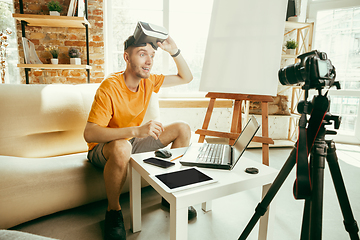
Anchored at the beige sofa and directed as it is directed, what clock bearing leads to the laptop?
The laptop is roughly at 12 o'clock from the beige sofa.

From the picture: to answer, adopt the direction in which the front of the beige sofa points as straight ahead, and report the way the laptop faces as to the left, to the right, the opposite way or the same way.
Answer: the opposite way

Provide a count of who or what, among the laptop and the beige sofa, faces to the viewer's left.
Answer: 1

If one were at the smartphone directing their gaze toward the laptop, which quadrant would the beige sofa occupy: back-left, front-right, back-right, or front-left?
back-left

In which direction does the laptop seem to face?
to the viewer's left

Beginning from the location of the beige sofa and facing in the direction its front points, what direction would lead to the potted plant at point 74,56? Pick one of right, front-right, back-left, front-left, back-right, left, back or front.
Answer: back-left

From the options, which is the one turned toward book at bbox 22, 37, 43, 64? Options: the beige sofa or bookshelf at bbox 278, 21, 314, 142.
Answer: the bookshelf

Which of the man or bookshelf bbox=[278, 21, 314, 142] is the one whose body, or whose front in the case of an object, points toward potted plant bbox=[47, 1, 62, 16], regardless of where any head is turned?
the bookshelf

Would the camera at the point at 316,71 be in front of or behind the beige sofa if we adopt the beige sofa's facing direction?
in front

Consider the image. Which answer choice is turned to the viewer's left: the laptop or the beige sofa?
the laptop

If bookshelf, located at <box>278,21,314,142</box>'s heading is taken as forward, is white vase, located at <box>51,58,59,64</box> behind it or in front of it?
in front

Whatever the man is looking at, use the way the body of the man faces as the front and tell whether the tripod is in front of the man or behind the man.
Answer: in front

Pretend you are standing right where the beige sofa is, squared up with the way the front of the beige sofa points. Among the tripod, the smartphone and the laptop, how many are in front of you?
3

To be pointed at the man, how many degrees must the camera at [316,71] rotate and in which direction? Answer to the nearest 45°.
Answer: approximately 45° to its left

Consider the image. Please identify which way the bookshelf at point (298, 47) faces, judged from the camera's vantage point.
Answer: facing the viewer and to the left of the viewer

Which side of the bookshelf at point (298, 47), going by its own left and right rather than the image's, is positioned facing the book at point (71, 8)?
right

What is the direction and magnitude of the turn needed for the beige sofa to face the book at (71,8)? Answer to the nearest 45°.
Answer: approximately 135° to its left

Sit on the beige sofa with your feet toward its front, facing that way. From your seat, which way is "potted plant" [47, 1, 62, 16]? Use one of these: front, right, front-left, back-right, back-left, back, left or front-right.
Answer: back-left
